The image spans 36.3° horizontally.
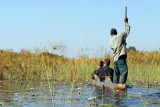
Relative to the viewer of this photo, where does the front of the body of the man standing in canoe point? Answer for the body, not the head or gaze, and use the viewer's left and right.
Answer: facing away from the viewer and to the left of the viewer

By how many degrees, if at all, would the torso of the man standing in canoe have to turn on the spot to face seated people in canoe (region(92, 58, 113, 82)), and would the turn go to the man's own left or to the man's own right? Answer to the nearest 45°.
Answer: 0° — they already face them
